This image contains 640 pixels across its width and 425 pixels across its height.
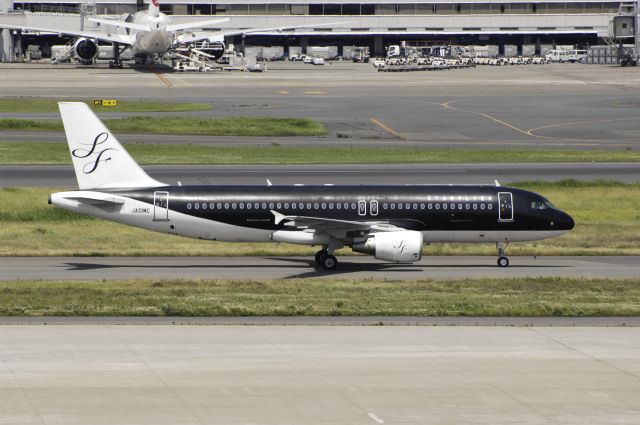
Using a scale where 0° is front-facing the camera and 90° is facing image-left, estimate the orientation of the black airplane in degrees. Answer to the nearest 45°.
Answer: approximately 270°
